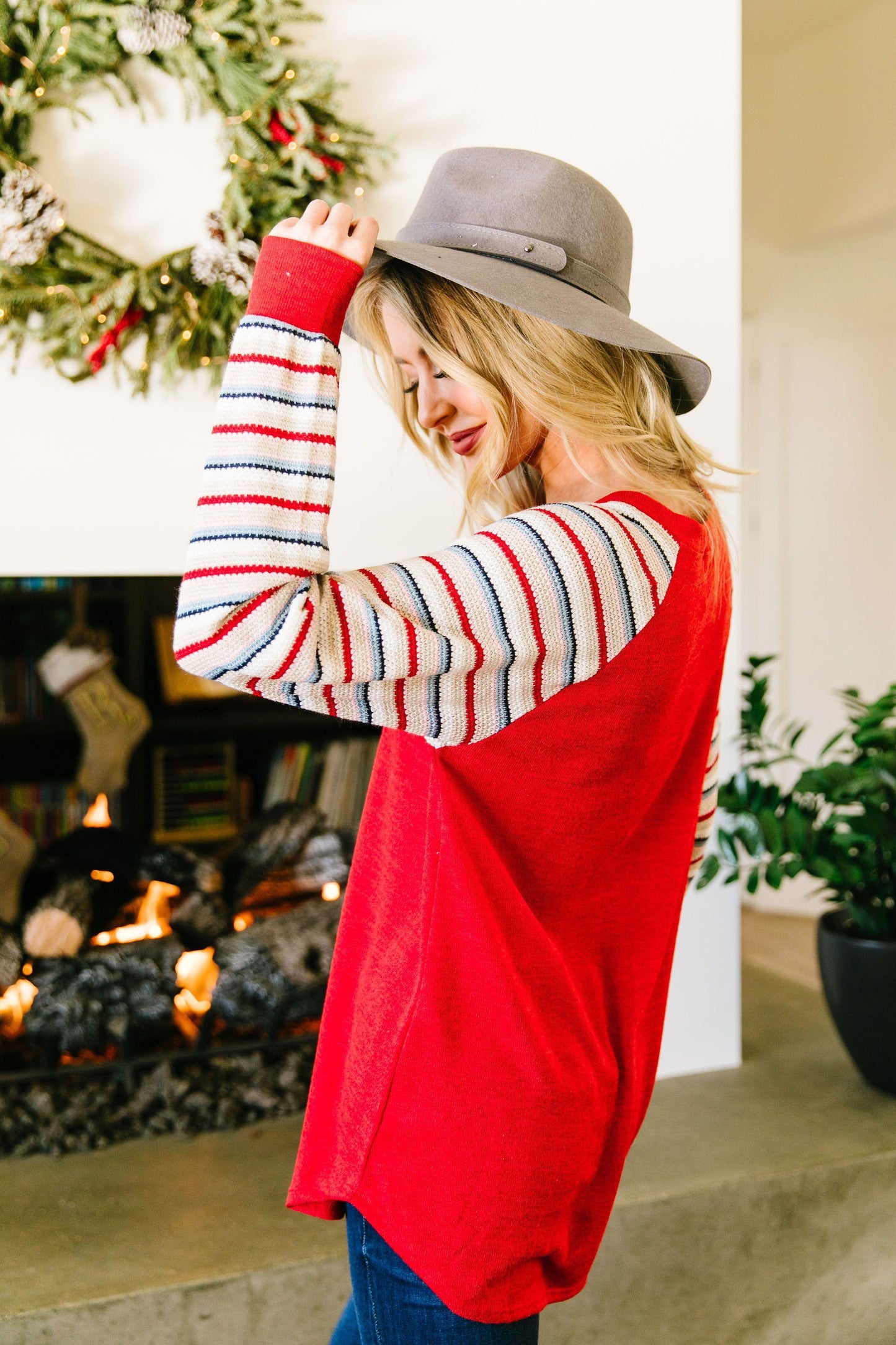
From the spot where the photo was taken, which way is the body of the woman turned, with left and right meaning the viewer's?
facing away from the viewer and to the left of the viewer

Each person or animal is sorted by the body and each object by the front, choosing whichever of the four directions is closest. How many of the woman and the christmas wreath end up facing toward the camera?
1

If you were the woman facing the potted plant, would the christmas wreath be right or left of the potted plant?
left

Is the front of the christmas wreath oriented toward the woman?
yes

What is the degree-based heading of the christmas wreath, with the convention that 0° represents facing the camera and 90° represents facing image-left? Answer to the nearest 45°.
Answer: approximately 0°

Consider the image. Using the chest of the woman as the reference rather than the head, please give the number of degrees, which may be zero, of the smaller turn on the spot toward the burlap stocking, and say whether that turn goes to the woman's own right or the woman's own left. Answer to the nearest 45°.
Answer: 0° — they already face it
